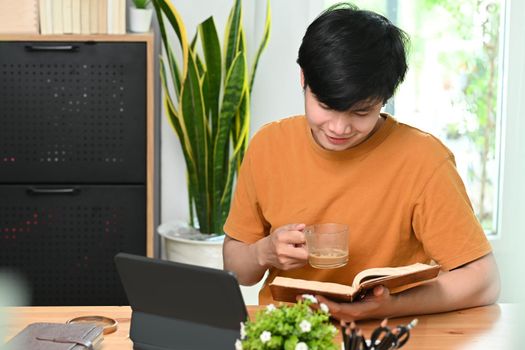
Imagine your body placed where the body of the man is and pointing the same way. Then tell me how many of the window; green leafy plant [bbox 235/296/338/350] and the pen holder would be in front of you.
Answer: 2

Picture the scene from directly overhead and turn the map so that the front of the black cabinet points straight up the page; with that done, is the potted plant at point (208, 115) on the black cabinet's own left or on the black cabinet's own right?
on the black cabinet's own left

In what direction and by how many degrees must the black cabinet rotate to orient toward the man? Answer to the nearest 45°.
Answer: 0° — it already faces them

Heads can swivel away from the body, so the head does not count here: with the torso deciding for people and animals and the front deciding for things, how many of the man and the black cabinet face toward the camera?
2

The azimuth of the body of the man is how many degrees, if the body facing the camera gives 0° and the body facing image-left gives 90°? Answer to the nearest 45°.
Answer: approximately 0°

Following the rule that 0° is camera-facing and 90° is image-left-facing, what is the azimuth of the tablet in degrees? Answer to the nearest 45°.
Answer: approximately 225°

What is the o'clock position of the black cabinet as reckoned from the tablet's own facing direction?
The black cabinet is roughly at 10 o'clock from the tablet.

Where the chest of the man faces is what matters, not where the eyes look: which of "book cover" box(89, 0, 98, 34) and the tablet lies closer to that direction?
the tablet

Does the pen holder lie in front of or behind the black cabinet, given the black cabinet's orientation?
in front

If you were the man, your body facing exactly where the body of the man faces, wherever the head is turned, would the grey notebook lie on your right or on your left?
on your right

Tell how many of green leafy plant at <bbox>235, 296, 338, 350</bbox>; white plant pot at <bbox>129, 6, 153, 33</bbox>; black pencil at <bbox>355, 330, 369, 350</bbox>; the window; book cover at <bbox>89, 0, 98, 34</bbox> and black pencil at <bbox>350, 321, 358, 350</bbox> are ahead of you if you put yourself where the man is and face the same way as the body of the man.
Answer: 3

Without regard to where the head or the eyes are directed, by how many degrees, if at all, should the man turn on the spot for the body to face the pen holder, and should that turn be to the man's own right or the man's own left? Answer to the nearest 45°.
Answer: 0° — they already face it
